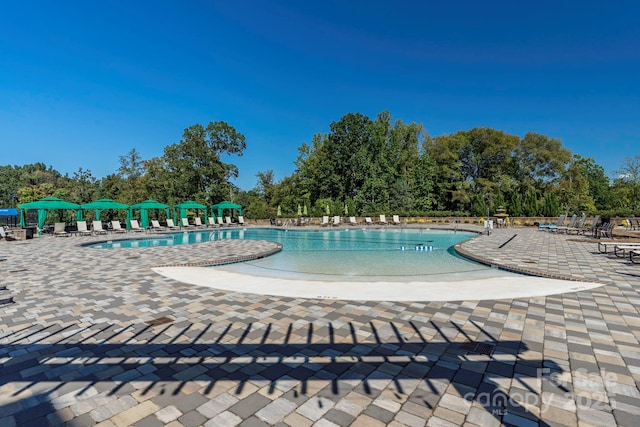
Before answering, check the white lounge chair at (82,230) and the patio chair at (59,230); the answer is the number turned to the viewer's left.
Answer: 0

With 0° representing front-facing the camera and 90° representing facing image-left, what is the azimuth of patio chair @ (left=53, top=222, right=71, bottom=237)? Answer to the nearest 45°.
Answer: approximately 315°

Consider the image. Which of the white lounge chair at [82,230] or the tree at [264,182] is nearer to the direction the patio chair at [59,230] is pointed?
the white lounge chair

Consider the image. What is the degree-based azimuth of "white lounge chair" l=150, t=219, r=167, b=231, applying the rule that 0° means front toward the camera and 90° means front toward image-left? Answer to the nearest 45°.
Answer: approximately 315°

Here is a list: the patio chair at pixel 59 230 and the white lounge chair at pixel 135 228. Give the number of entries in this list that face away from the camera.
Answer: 0

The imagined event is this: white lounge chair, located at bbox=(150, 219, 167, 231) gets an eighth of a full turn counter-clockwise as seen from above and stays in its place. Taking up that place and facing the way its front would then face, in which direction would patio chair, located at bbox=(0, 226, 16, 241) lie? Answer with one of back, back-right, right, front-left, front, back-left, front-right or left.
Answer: back-right

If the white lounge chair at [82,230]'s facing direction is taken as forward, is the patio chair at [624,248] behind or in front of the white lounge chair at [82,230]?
in front

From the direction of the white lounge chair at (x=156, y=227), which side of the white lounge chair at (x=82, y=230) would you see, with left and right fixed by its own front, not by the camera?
left

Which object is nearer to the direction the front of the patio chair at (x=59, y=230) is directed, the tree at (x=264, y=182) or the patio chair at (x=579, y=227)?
the patio chair

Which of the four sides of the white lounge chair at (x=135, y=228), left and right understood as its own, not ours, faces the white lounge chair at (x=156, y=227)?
left

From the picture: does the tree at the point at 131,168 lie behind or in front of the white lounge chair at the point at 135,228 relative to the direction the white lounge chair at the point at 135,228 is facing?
behind

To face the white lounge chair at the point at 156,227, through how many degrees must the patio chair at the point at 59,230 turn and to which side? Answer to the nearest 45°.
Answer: approximately 45° to its left

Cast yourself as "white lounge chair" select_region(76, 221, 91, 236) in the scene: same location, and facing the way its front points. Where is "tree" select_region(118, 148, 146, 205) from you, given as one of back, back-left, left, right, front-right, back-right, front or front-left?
back-left
